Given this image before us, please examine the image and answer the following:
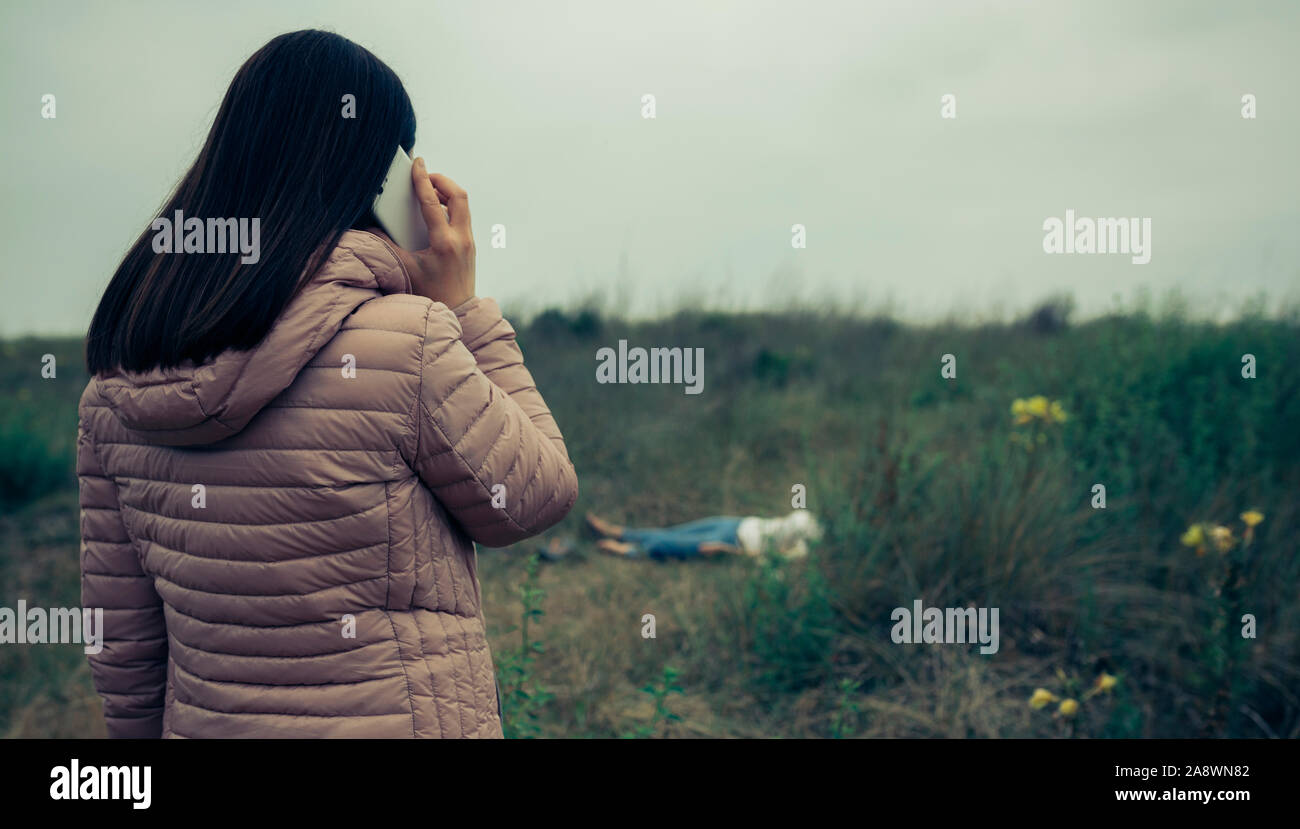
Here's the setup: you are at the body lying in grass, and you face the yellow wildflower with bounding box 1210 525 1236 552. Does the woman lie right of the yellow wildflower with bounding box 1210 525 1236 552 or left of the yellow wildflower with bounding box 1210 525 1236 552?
right

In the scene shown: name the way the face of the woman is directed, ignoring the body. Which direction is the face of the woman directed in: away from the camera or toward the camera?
away from the camera

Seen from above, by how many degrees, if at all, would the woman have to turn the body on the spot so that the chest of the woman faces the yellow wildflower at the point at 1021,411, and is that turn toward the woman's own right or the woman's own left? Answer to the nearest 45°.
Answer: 0° — they already face it

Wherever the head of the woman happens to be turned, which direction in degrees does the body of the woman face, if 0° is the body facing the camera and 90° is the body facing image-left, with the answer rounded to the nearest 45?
approximately 225°

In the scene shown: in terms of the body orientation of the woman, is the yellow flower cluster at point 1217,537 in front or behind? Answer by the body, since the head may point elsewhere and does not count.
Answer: in front
